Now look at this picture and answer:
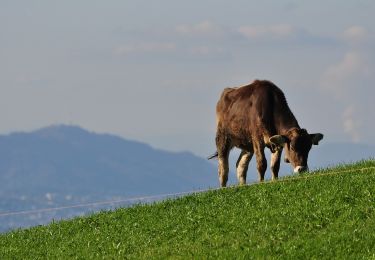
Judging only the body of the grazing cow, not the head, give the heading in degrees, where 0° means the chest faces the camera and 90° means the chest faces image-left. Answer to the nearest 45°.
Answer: approximately 315°
